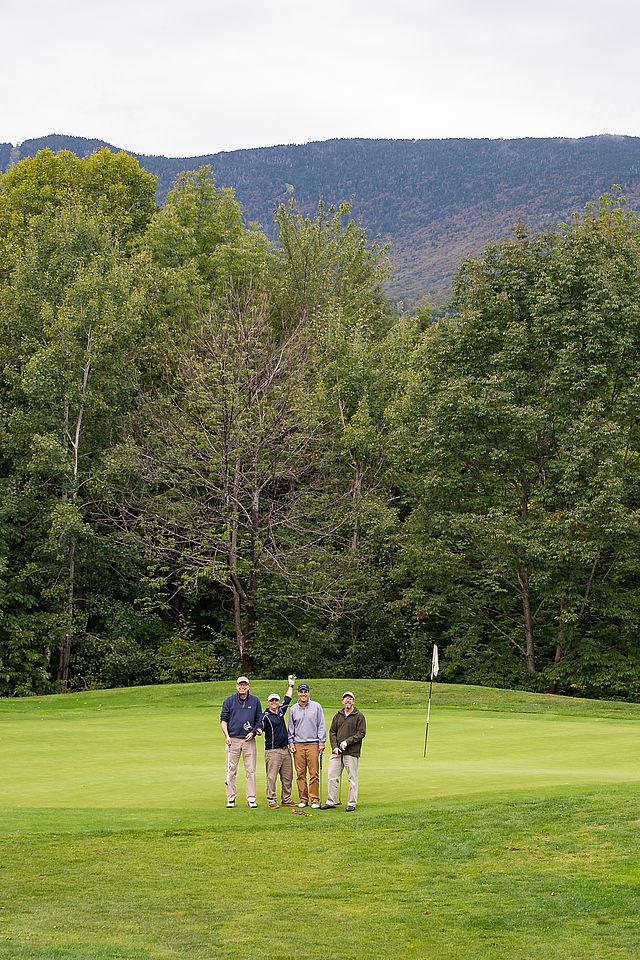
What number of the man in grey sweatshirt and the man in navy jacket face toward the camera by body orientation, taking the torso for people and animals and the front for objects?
2

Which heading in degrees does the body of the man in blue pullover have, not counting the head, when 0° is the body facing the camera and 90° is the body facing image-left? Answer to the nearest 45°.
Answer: approximately 0°

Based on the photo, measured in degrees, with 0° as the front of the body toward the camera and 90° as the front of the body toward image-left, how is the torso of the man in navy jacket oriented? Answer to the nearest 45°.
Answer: approximately 0°

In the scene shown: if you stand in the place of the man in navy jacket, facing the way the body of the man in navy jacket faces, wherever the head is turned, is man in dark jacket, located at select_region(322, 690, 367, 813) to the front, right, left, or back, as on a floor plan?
left

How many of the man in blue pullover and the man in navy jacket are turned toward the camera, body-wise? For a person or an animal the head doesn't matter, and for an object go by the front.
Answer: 2
